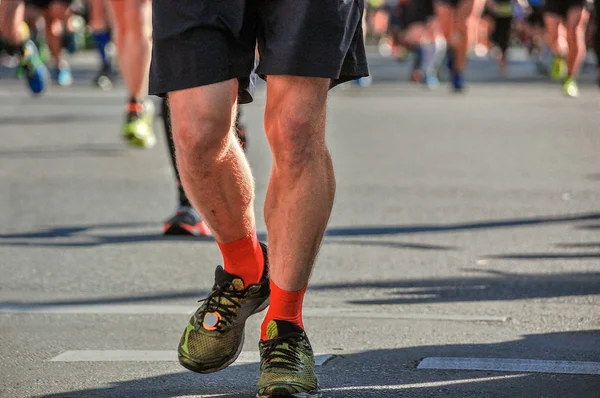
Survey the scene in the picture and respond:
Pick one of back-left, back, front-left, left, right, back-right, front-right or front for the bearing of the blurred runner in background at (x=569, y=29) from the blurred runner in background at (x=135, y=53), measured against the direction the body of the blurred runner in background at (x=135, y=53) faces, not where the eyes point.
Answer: back-left

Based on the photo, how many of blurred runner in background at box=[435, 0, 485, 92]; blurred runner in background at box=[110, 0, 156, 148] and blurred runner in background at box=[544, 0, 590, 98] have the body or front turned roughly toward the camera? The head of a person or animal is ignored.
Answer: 3

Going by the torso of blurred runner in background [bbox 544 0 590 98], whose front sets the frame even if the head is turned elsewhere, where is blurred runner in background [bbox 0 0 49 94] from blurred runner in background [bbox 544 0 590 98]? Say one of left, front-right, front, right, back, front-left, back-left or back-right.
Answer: front-right

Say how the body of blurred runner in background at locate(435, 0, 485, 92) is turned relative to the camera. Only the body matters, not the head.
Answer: toward the camera

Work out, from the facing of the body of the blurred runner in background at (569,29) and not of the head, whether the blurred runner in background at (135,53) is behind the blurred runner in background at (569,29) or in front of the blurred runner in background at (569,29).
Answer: in front

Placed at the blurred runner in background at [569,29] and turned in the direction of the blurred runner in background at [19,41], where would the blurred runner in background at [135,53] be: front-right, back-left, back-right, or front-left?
front-left

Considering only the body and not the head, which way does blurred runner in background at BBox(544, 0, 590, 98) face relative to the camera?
toward the camera

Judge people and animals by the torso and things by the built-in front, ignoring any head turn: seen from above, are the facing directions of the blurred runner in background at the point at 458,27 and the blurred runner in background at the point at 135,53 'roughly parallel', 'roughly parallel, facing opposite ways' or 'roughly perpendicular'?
roughly parallel
